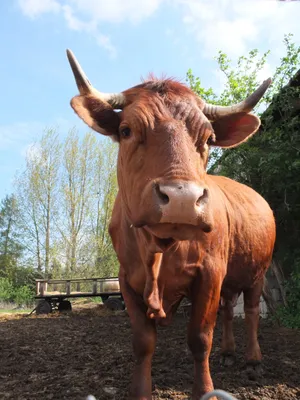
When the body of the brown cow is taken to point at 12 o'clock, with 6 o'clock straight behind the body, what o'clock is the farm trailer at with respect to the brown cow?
The farm trailer is roughly at 4 o'clock from the brown cow.

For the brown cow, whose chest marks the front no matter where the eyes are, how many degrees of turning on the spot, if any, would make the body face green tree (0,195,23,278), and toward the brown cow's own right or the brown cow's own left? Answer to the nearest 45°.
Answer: approximately 90° to the brown cow's own right

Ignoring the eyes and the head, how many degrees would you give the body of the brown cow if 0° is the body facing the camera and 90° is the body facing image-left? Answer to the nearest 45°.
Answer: approximately 45°
